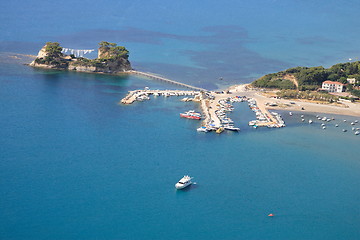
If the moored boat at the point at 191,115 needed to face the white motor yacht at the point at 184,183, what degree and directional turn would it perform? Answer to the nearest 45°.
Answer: approximately 90° to its left

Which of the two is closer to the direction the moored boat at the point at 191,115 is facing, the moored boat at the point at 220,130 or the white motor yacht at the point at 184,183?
the white motor yacht

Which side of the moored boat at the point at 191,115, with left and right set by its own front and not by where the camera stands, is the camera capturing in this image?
left

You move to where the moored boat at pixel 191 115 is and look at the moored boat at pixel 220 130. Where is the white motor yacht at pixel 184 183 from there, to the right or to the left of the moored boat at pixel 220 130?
right

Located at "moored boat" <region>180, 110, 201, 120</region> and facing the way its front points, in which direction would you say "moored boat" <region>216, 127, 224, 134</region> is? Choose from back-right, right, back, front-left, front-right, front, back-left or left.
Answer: back-left
